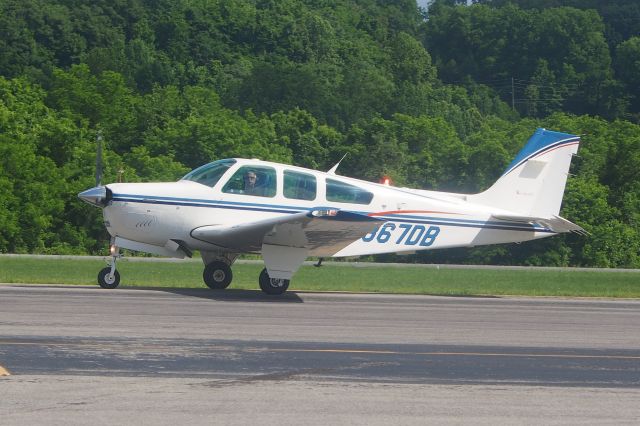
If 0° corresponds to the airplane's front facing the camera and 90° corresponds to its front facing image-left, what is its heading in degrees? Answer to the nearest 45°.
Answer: approximately 90°
